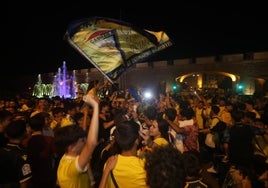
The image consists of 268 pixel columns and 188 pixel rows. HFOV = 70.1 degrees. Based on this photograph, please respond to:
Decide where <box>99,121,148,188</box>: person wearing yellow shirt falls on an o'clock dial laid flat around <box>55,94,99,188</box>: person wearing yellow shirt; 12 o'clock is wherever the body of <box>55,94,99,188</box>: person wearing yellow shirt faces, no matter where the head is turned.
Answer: <box>99,121,148,188</box>: person wearing yellow shirt is roughly at 2 o'clock from <box>55,94,99,188</box>: person wearing yellow shirt.

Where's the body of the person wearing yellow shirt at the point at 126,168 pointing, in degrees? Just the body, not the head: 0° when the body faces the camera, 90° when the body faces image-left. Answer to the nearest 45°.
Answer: approximately 180°

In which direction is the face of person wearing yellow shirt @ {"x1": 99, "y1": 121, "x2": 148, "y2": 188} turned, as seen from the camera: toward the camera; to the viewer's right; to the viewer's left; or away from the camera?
away from the camera

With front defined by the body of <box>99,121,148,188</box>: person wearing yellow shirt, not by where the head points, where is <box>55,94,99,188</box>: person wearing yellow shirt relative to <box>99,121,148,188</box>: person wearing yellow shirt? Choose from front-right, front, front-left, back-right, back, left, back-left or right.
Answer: left

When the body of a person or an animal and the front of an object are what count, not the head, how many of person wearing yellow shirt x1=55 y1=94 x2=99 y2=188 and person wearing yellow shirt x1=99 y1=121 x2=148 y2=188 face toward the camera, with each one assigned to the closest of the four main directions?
0

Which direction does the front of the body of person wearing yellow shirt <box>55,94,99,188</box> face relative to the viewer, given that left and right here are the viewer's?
facing away from the viewer and to the right of the viewer
